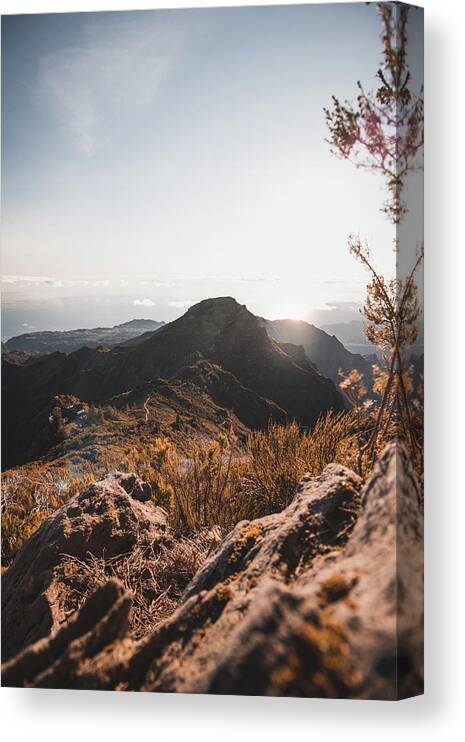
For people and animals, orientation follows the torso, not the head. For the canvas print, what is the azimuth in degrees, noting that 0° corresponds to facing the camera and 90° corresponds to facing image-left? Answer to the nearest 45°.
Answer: approximately 45°
